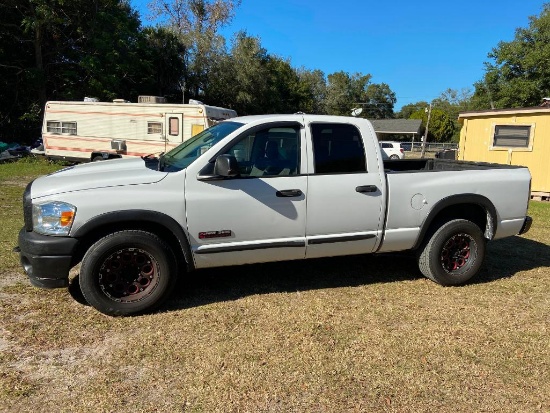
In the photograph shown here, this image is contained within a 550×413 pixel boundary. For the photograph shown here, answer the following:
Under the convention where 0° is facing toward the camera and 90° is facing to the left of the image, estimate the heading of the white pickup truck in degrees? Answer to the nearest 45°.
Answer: approximately 90°

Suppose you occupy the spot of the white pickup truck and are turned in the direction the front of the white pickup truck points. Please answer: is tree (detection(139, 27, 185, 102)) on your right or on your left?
on your right

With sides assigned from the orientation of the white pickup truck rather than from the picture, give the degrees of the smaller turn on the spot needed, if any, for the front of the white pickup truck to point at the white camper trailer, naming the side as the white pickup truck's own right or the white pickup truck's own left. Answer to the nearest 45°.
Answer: approximately 45° to the white pickup truck's own right

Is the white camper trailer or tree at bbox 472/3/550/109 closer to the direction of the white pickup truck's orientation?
the white camper trailer

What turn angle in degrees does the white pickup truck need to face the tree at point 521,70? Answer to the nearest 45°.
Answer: approximately 135° to its right

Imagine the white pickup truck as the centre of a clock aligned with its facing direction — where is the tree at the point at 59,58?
The tree is roughly at 2 o'clock from the white pickup truck.
